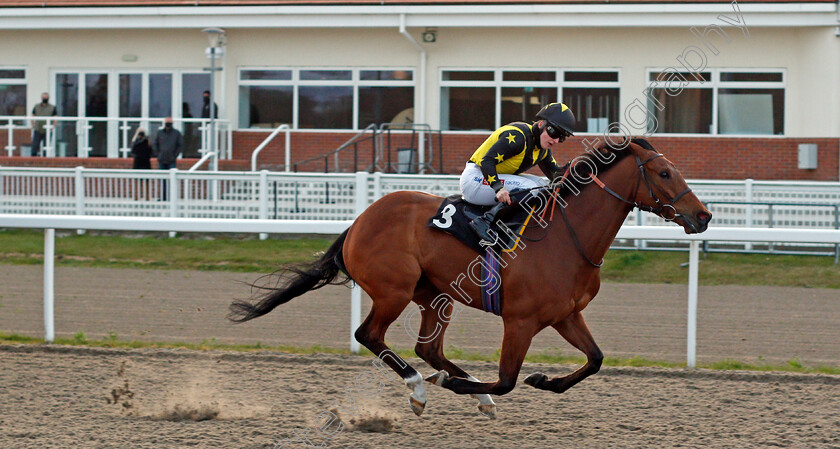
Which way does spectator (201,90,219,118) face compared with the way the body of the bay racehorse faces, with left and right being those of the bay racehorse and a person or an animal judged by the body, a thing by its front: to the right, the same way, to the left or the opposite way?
to the right

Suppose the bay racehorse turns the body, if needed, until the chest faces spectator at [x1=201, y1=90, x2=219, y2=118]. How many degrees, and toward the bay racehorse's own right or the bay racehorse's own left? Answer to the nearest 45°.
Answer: approximately 135° to the bay racehorse's own left

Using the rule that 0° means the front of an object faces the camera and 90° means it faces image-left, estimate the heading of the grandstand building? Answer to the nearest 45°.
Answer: approximately 0°

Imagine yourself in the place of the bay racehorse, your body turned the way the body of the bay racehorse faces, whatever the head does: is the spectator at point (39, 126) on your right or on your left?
on your left

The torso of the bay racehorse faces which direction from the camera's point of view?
to the viewer's right
